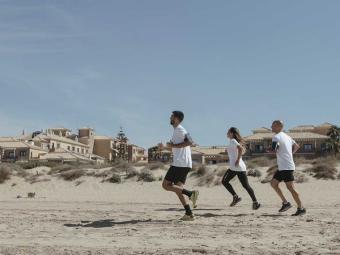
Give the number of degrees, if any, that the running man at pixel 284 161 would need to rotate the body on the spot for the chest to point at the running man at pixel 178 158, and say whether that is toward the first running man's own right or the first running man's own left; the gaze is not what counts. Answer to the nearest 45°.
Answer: approximately 45° to the first running man's own left

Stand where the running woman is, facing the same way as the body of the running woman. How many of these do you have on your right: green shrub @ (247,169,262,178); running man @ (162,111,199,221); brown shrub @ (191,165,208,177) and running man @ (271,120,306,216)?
2

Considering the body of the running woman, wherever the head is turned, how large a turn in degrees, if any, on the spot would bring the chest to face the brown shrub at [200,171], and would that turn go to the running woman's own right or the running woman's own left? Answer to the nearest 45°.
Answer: approximately 90° to the running woman's own right

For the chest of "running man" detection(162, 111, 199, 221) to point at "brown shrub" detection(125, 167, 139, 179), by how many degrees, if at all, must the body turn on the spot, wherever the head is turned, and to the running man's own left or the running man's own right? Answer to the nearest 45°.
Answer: approximately 90° to the running man's own right

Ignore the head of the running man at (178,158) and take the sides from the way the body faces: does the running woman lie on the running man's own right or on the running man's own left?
on the running man's own right

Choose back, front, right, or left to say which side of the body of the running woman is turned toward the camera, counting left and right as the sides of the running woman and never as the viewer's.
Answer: left

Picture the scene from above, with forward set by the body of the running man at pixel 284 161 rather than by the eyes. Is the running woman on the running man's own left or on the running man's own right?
on the running man's own right

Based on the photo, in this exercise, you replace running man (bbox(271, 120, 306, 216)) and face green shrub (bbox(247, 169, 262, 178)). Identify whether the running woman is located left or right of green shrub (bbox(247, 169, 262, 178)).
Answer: left

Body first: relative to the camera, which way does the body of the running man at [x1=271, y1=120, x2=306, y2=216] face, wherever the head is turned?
to the viewer's left
